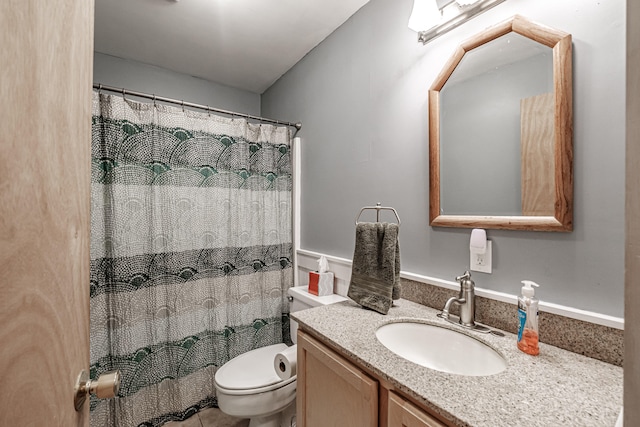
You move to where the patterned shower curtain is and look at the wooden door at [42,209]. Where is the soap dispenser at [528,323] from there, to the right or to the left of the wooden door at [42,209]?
left

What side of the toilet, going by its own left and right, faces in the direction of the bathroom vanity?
left

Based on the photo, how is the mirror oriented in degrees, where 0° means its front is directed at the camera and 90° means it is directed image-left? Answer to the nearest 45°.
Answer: approximately 45°

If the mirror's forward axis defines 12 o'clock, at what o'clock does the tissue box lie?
The tissue box is roughly at 2 o'clock from the mirror.

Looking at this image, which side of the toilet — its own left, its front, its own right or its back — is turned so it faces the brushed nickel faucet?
left

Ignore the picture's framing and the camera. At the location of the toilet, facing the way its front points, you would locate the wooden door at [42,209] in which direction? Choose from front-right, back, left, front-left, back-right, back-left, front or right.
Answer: front-left
